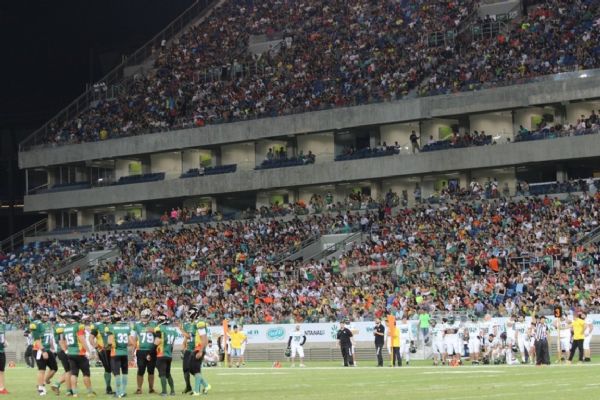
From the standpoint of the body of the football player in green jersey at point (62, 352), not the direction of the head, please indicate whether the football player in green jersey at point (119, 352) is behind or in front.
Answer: in front

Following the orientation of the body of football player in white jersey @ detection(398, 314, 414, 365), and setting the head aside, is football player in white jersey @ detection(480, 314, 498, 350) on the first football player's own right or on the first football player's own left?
on the first football player's own left

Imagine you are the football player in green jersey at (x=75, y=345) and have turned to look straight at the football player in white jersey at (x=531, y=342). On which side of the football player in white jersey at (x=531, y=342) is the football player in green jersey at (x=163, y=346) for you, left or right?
right

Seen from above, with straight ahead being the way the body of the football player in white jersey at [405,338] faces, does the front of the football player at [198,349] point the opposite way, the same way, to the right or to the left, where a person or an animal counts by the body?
to the right

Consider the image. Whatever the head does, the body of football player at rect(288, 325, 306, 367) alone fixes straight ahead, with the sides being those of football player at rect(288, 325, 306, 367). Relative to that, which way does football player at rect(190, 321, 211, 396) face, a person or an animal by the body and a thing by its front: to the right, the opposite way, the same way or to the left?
to the right

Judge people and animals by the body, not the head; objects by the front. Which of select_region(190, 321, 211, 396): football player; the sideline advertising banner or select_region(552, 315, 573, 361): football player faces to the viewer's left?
select_region(190, 321, 211, 396): football player
